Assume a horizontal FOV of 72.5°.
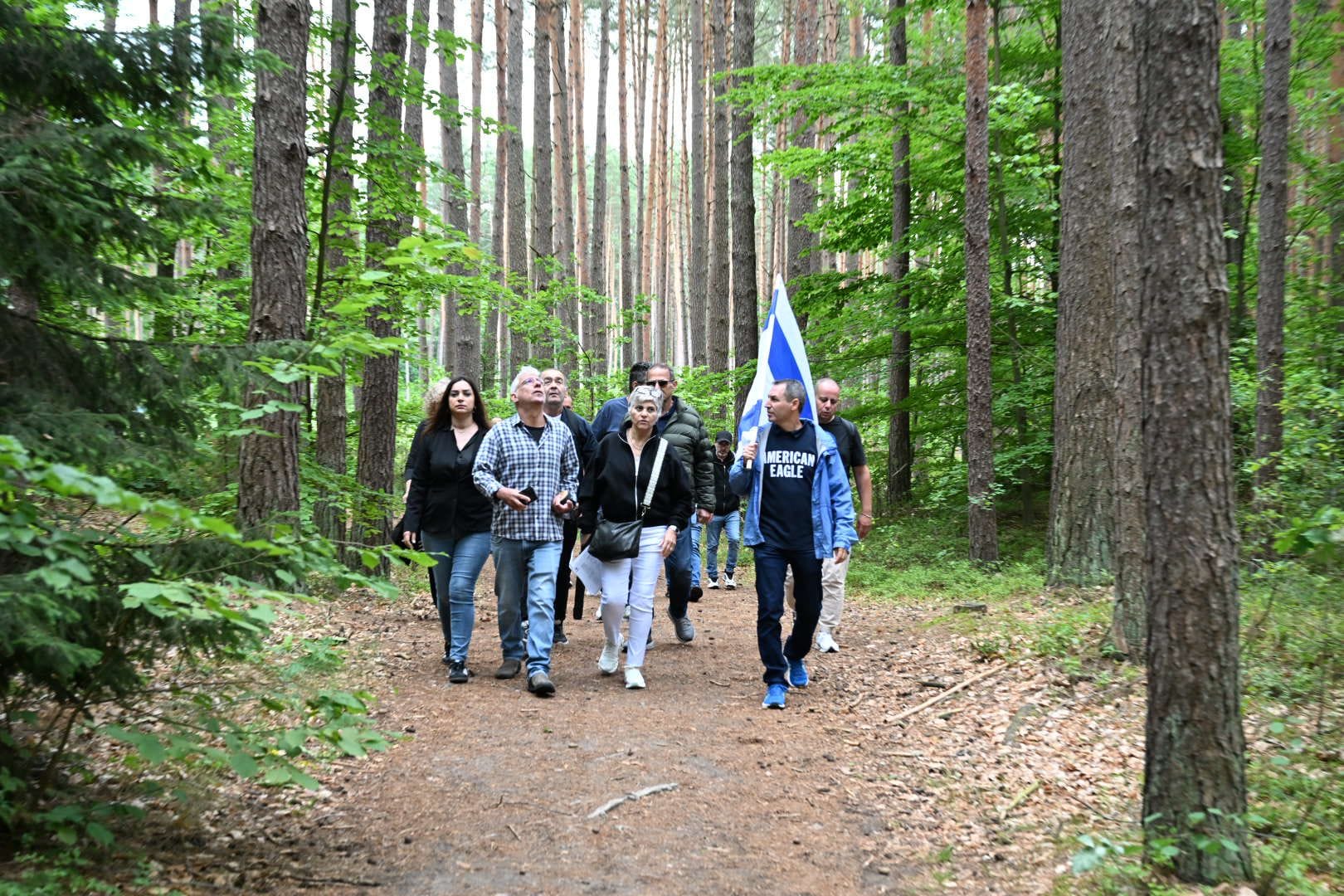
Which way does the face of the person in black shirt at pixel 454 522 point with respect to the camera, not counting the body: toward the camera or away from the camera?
toward the camera

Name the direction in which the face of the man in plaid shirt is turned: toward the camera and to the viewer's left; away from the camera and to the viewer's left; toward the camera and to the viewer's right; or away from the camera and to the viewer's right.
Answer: toward the camera and to the viewer's right

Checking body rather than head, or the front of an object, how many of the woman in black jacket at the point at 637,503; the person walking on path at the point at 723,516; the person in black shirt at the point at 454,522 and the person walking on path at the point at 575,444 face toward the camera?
4

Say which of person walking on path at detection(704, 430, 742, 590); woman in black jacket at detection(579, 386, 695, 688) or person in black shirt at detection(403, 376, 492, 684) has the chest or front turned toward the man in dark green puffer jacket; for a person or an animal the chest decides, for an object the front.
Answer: the person walking on path

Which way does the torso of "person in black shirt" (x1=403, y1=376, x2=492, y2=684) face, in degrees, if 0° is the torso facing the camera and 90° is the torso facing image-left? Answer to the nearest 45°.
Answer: approximately 0°

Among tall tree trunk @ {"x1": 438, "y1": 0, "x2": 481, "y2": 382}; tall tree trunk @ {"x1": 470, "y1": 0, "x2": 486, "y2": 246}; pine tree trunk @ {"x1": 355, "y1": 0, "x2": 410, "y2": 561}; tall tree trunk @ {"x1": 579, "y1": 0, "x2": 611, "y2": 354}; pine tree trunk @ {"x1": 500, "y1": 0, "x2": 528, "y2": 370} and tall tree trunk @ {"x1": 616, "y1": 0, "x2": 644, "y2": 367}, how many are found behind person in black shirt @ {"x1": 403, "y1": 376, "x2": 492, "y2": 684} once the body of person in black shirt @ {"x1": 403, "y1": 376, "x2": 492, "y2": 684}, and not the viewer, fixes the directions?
6

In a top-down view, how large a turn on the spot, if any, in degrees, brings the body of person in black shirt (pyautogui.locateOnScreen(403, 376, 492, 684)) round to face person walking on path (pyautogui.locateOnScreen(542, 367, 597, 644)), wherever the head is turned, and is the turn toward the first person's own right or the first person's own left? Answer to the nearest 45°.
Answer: approximately 135° to the first person's own left

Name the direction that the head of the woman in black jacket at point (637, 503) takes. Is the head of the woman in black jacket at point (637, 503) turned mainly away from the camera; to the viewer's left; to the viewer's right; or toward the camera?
toward the camera

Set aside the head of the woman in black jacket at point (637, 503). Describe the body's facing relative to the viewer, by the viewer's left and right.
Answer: facing the viewer

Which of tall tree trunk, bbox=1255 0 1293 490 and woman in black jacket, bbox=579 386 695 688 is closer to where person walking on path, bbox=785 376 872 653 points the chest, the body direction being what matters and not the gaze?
the woman in black jacket

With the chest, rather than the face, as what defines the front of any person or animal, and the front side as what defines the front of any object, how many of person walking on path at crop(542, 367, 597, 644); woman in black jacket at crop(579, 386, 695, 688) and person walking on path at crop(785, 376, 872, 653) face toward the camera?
3

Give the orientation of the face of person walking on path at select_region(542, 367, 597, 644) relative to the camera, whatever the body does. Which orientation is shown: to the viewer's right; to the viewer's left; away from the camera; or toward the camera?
toward the camera

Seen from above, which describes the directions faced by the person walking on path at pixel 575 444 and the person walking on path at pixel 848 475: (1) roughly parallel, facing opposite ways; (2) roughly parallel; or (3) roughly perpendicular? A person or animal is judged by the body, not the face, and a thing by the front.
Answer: roughly parallel

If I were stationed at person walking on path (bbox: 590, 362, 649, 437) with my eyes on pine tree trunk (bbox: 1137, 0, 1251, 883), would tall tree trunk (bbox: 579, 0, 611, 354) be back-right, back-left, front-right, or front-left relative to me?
back-left

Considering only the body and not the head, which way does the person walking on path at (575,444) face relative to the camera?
toward the camera

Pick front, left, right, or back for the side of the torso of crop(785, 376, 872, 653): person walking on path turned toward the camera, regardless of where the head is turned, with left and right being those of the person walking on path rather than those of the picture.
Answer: front

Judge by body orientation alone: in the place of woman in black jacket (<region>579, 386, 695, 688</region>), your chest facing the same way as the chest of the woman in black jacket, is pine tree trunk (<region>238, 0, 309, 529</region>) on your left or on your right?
on your right

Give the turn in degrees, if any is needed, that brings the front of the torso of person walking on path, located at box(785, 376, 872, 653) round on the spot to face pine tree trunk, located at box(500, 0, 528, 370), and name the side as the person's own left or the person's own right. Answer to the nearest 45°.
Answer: approximately 135° to the person's own right

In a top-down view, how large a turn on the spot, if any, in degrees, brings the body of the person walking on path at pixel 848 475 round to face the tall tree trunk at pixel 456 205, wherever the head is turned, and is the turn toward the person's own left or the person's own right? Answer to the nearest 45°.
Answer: approximately 135° to the person's own right
